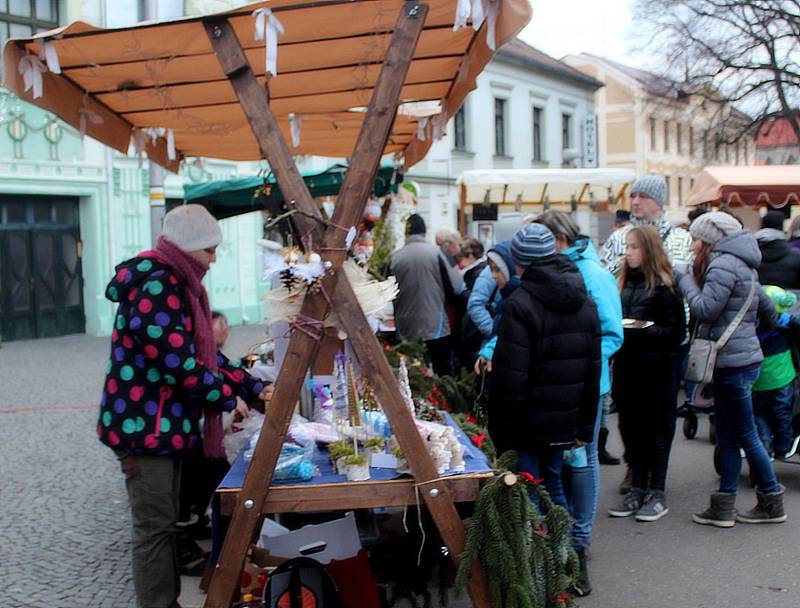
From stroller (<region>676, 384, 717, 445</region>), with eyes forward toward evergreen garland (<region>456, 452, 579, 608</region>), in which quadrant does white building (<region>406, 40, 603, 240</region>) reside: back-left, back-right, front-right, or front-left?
back-right

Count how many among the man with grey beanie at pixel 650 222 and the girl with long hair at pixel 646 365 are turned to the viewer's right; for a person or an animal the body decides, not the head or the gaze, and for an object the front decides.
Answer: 0

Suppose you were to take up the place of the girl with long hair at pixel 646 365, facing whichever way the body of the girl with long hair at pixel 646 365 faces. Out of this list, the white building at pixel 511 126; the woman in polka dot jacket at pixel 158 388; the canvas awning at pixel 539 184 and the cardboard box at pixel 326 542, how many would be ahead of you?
2

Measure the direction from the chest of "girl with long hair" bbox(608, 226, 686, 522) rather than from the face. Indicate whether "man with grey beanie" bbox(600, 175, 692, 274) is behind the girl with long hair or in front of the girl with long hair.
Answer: behind

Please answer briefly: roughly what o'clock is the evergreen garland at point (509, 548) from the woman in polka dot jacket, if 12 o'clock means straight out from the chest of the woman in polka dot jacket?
The evergreen garland is roughly at 1 o'clock from the woman in polka dot jacket.

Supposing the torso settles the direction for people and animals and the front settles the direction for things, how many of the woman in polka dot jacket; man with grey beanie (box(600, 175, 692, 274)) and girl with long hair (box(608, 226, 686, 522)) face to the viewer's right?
1

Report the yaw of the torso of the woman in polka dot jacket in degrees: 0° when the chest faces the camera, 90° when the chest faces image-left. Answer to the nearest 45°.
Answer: approximately 270°

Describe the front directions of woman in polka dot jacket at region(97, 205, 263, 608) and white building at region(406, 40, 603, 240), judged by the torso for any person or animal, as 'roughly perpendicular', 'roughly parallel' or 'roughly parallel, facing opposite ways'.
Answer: roughly perpendicular

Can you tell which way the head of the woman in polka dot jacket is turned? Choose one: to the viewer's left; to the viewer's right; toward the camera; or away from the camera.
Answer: to the viewer's right

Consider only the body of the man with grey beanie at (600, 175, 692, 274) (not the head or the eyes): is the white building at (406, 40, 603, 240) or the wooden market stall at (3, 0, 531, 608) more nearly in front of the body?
the wooden market stall

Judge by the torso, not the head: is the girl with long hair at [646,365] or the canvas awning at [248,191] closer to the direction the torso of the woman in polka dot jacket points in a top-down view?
the girl with long hair

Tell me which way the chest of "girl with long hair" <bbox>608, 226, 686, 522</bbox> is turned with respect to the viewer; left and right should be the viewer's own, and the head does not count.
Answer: facing the viewer and to the left of the viewer

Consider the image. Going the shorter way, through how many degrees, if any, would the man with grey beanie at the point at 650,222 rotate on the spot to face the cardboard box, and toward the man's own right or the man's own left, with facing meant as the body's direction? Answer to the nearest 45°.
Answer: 0° — they already face it

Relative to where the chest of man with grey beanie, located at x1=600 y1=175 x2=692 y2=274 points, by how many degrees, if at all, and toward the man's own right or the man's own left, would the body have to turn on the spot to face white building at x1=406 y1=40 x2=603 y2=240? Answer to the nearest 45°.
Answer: approximately 135° to the man's own right

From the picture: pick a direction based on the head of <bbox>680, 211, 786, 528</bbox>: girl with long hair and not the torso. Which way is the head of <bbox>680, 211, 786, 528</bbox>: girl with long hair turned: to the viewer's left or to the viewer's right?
to the viewer's left

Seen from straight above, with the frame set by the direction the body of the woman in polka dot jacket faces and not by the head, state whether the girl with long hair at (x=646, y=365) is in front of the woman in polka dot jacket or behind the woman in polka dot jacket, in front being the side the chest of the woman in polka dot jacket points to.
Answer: in front

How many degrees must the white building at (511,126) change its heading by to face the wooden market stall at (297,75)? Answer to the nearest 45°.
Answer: approximately 45° to its right
